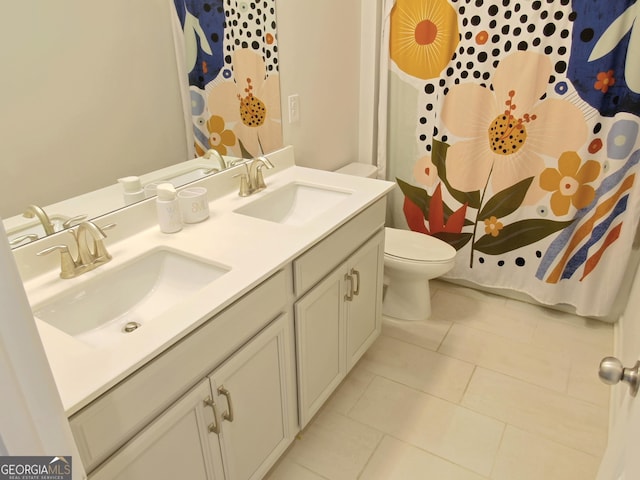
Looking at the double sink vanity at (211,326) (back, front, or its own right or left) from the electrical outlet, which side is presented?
left

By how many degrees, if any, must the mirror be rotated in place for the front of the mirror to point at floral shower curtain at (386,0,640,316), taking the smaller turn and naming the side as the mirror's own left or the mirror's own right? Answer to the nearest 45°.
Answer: approximately 45° to the mirror's own left

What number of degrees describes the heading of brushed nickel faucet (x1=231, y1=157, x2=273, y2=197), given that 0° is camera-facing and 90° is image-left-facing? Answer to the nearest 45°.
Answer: approximately 315°

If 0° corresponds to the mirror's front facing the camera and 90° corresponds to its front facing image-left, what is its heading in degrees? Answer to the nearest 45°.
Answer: approximately 315°

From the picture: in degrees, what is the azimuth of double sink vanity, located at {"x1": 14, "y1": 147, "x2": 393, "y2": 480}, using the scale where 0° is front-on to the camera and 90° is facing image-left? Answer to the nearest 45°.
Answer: approximately 315°
